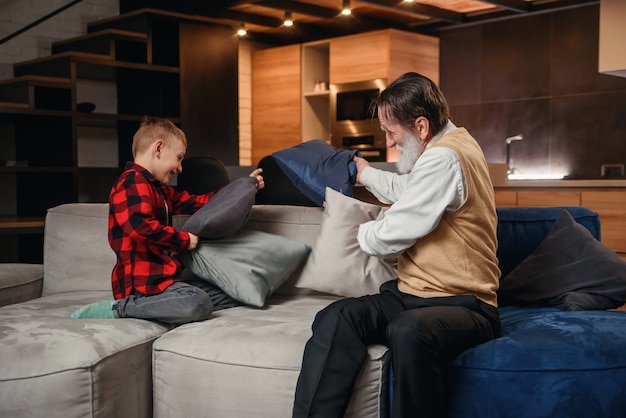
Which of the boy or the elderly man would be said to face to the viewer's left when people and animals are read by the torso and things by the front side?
the elderly man

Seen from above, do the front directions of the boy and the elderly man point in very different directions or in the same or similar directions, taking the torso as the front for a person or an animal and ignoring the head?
very different directions

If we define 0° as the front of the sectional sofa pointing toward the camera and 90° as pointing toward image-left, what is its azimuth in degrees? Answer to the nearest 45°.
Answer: approximately 0°

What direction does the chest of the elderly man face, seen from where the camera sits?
to the viewer's left

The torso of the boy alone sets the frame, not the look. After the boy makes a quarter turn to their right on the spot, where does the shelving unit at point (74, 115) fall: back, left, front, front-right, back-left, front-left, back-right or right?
back

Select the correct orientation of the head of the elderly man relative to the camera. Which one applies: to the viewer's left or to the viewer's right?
to the viewer's left

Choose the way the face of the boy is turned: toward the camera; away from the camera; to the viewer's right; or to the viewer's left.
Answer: to the viewer's right

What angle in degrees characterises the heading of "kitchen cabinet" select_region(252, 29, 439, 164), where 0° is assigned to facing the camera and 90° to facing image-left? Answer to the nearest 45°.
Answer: approximately 45°

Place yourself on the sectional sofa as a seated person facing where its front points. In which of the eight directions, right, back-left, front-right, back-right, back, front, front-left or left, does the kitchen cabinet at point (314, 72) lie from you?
back

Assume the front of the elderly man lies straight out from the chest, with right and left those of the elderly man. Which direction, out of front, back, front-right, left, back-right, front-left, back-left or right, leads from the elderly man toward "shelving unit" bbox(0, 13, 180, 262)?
front-right

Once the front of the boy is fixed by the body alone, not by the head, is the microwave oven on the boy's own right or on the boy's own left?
on the boy's own left

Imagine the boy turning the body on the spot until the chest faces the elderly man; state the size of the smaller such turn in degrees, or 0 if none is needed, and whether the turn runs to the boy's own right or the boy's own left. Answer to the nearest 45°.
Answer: approximately 45° to the boy's own right

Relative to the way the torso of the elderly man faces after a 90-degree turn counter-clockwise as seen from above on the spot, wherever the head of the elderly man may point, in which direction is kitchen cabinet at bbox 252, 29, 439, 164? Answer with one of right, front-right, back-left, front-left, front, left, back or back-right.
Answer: back

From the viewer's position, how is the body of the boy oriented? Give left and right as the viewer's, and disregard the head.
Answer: facing to the right of the viewer

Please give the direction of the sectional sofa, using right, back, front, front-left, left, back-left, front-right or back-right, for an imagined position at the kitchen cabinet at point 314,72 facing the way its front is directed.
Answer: front-left

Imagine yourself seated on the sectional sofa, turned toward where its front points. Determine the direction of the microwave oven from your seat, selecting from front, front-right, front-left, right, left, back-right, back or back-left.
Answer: back

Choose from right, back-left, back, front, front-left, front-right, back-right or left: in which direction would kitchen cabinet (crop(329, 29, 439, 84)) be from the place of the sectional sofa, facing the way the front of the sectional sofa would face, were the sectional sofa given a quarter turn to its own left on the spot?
left
